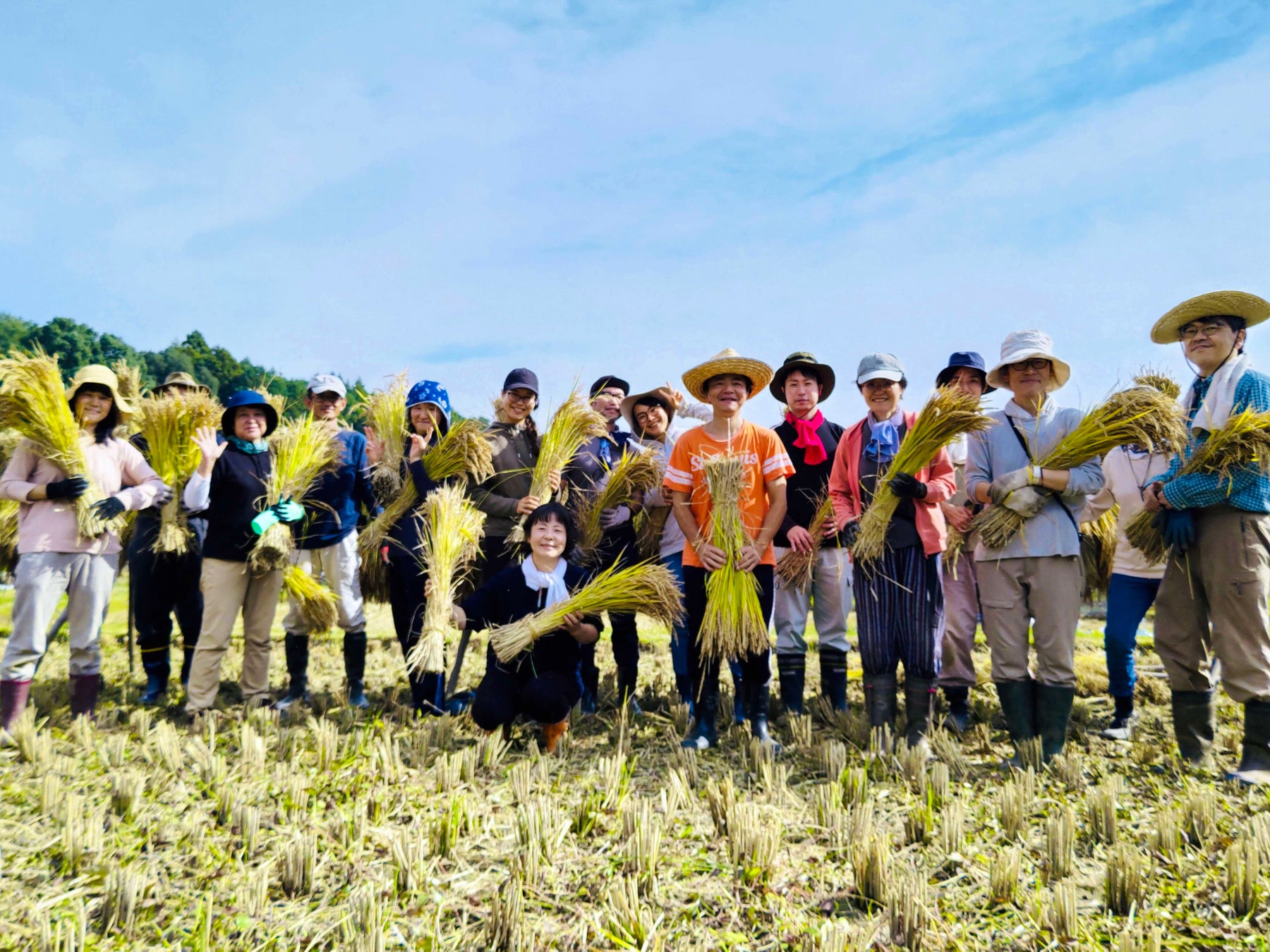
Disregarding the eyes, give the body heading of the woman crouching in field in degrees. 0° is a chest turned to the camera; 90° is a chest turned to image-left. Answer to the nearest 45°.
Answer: approximately 0°

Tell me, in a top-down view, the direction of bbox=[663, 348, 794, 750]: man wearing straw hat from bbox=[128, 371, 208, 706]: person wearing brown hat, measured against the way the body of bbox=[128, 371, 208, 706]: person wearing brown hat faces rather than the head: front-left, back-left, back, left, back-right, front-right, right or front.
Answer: front-left

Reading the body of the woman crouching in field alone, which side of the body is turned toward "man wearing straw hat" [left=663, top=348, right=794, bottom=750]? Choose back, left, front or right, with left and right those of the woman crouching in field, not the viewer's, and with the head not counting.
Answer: left

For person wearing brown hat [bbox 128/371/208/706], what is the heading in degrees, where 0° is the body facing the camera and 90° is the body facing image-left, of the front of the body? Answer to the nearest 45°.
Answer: approximately 0°

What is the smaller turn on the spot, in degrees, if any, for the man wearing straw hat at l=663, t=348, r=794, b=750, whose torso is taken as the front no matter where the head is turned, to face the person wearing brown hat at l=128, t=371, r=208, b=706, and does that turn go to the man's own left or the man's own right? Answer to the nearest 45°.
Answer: approximately 90° to the man's own right

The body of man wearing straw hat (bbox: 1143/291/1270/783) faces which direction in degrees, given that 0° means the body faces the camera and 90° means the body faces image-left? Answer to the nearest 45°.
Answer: approximately 45°

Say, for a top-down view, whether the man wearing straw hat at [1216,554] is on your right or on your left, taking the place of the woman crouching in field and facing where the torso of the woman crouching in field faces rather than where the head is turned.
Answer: on your left

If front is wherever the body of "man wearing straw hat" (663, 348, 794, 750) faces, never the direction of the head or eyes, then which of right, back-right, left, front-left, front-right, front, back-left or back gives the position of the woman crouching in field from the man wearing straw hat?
right

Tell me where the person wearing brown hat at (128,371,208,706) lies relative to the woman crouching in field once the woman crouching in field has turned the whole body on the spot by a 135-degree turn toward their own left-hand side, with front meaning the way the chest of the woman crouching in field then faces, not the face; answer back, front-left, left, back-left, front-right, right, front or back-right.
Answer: left

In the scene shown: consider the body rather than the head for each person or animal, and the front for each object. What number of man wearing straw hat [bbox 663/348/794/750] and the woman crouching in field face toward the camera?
2
